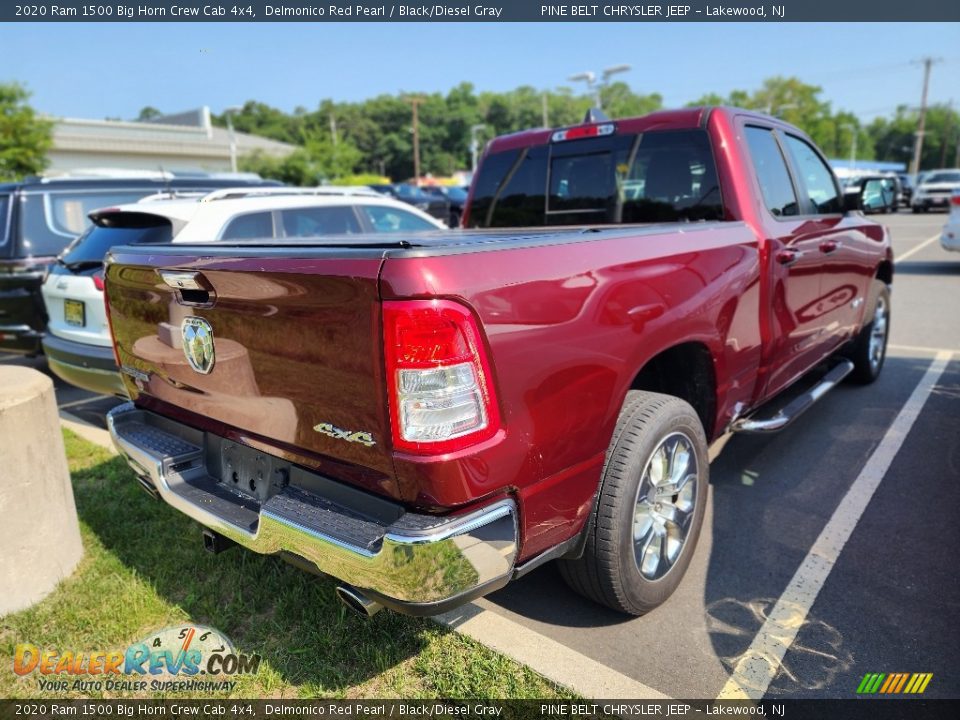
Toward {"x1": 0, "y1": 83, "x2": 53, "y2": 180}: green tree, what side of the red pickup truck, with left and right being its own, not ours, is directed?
left

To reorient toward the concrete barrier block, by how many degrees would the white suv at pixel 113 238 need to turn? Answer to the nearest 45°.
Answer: approximately 135° to its right

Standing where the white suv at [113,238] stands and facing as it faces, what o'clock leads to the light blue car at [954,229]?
the light blue car at [954,229] is roughly at 1 o'clock from the white suv at [113,238].

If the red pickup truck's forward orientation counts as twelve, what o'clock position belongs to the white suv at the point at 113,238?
The white suv is roughly at 9 o'clock from the red pickup truck.

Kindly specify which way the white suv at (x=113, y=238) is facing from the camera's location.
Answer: facing away from the viewer and to the right of the viewer

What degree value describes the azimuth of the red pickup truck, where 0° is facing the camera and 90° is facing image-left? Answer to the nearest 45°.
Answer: approximately 225°

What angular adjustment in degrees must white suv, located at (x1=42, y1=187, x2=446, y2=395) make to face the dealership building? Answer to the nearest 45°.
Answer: approximately 45° to its left

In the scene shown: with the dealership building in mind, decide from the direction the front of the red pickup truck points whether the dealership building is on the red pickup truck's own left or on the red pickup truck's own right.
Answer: on the red pickup truck's own left
